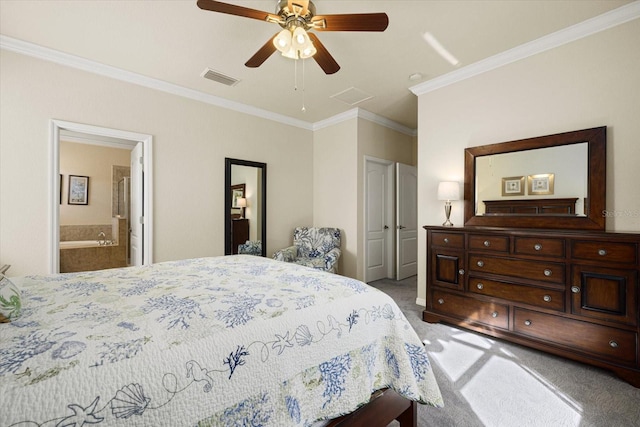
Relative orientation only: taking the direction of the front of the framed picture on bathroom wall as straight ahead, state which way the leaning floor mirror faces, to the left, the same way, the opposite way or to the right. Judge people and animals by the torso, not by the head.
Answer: the same way

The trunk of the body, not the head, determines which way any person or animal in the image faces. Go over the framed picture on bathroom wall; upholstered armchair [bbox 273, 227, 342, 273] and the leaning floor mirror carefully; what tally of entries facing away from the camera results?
0

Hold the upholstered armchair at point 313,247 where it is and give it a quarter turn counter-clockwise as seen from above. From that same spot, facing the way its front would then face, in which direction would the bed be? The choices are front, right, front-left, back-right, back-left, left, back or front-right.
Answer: front-right

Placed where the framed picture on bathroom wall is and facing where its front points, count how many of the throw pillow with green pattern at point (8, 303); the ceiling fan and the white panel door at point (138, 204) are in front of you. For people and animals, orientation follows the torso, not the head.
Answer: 3

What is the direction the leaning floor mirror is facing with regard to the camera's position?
facing the viewer and to the right of the viewer

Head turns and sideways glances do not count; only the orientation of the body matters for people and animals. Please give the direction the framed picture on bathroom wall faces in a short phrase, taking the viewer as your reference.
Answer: facing the viewer

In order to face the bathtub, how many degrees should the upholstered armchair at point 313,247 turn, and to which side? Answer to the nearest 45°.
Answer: approximately 45° to its right

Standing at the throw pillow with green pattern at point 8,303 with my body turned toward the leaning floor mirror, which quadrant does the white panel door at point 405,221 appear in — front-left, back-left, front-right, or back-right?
front-right

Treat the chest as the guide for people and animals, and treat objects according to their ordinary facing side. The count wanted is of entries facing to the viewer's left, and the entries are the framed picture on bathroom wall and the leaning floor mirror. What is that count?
0

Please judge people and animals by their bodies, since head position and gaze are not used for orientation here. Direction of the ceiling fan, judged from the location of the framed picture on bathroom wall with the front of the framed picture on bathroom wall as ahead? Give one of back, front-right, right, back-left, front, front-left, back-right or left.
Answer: front

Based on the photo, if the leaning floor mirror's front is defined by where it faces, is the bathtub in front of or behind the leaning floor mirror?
behind

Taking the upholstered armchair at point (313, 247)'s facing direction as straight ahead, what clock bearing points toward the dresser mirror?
The dresser mirror is roughly at 9 o'clock from the upholstered armchair.

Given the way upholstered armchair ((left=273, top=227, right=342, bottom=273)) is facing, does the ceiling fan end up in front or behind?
in front

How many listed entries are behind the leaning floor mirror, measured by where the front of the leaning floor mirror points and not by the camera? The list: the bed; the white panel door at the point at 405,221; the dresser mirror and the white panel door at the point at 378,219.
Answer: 0

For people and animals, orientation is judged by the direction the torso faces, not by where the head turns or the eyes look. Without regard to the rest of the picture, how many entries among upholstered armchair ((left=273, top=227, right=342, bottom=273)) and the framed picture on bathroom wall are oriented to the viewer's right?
0
